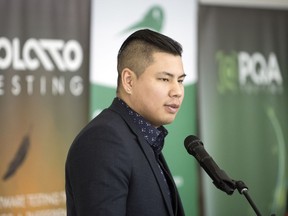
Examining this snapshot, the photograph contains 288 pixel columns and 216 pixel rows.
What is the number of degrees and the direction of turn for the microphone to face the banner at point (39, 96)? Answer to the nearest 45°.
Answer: approximately 45° to its right

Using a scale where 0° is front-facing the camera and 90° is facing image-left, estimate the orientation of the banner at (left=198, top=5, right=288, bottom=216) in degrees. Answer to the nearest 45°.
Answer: approximately 0°

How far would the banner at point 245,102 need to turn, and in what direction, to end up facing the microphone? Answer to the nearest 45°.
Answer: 0° — it already faces it

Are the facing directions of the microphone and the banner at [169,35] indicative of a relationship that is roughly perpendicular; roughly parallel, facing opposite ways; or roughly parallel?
roughly perpendicular

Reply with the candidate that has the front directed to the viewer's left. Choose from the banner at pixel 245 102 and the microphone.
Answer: the microphone

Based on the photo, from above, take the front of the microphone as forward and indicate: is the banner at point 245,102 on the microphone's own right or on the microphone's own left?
on the microphone's own right

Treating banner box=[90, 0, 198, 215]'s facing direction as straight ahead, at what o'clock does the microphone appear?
The microphone is roughly at 12 o'clock from the banner.

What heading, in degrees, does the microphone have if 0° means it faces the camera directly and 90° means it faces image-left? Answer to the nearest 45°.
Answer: approximately 90°

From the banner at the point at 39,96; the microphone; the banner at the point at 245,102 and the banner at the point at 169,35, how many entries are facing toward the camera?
3
